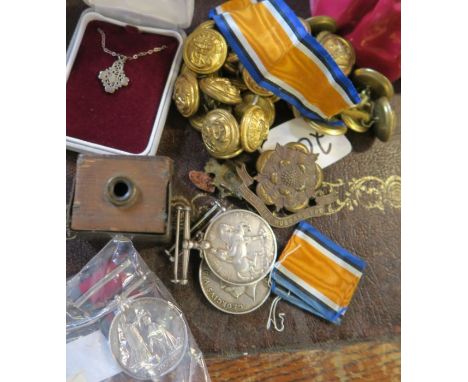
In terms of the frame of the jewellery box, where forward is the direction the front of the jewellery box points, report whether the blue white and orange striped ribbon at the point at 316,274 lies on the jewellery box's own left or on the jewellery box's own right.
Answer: on the jewellery box's own left

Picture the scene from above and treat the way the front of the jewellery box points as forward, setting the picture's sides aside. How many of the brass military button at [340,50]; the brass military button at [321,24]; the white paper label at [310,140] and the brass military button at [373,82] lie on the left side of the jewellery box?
4

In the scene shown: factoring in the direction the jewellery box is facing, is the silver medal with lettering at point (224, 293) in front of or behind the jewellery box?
in front

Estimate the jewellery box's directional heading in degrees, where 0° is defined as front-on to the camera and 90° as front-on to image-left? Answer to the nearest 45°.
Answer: approximately 0°

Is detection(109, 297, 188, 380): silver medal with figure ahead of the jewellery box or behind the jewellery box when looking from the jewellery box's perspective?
ahead

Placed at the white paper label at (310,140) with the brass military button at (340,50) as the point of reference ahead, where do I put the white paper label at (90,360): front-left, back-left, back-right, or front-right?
back-left

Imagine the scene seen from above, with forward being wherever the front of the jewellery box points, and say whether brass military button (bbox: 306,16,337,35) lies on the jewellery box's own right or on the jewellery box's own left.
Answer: on the jewellery box's own left

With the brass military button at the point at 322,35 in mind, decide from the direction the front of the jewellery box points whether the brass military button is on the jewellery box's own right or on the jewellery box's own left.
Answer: on the jewellery box's own left

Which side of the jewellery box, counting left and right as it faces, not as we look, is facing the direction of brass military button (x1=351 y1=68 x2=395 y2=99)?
left
